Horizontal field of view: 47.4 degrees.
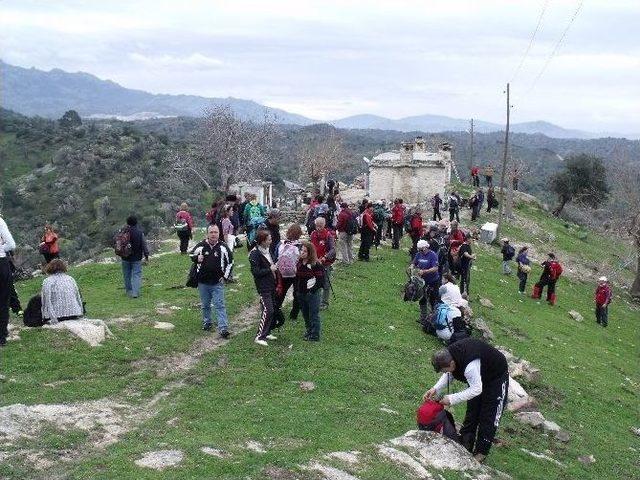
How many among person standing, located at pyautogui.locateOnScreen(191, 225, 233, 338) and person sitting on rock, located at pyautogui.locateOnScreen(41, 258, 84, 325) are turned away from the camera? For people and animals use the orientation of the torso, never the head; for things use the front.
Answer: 1

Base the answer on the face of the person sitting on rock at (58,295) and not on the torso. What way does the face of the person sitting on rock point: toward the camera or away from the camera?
away from the camera

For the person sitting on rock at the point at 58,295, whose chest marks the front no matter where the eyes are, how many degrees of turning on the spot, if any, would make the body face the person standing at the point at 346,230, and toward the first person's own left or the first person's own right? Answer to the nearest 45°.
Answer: approximately 45° to the first person's own right

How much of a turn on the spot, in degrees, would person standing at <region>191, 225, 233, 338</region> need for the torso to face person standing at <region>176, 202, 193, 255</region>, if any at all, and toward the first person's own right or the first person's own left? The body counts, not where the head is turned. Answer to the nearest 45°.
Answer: approximately 180°

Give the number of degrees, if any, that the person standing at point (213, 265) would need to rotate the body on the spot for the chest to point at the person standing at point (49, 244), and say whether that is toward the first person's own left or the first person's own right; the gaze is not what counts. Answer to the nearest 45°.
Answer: approximately 135° to the first person's own right

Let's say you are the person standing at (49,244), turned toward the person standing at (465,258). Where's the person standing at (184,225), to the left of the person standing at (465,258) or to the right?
left

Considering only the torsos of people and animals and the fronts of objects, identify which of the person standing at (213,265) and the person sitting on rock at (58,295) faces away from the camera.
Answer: the person sitting on rock

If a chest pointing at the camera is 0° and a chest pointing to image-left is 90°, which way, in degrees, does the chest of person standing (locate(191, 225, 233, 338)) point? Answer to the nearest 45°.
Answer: approximately 0°

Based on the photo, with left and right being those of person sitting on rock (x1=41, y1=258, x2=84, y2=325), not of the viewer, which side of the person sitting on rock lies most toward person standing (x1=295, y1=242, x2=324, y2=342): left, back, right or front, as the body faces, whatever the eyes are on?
right

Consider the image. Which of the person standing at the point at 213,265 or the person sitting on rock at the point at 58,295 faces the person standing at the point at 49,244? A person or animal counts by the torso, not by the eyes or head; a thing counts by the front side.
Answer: the person sitting on rock

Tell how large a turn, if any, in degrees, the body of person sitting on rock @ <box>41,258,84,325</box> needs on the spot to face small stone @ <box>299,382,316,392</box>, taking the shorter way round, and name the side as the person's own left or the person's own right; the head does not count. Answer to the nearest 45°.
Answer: approximately 135° to the person's own right

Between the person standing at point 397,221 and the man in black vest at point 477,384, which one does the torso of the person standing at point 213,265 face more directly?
the man in black vest

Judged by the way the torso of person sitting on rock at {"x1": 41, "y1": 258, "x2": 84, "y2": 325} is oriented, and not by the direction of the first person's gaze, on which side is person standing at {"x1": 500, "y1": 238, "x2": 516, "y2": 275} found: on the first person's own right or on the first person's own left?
on the first person's own right

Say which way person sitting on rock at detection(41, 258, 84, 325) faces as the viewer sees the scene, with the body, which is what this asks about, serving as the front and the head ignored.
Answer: away from the camera

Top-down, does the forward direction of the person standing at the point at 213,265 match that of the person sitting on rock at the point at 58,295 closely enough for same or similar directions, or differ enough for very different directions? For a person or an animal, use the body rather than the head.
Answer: very different directions
